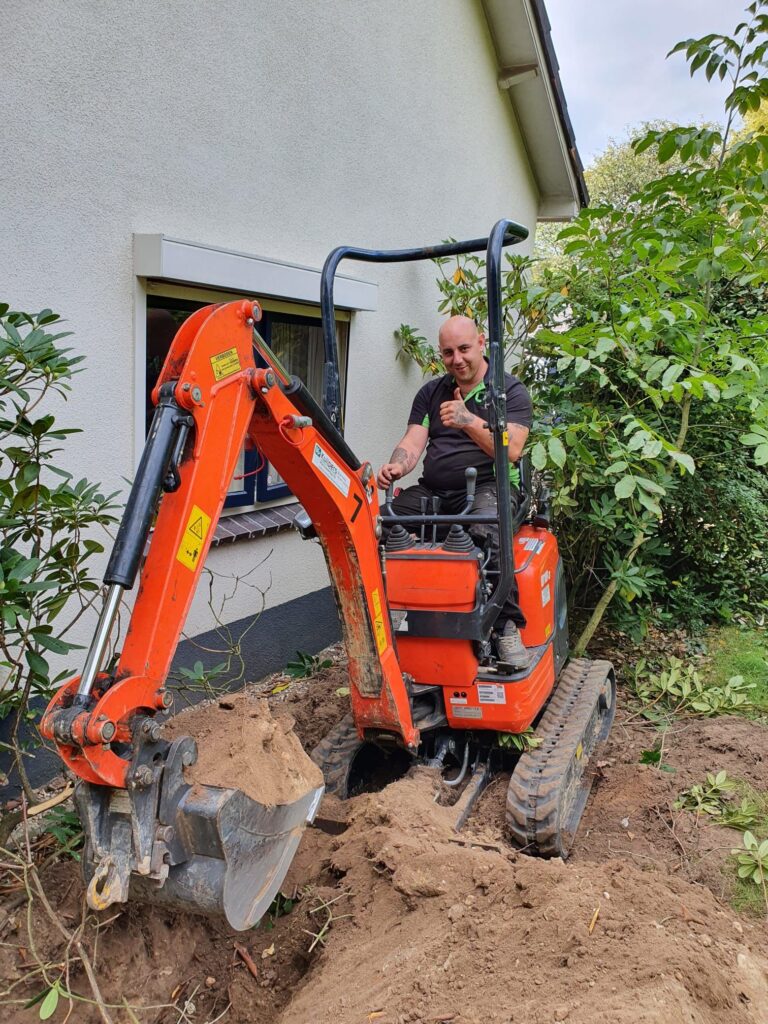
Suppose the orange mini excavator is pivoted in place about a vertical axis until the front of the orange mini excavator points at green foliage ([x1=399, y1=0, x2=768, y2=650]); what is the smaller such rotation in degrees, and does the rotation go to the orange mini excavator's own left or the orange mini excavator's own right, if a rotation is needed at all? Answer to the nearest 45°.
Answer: approximately 180°

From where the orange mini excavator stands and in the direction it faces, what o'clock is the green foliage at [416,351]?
The green foliage is roughly at 5 o'clock from the orange mini excavator.

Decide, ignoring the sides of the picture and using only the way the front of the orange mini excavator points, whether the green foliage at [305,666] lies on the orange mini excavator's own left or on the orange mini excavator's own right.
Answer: on the orange mini excavator's own right

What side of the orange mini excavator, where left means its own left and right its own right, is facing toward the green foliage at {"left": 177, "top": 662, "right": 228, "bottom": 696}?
right

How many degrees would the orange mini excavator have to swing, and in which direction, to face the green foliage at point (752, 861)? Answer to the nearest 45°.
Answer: approximately 135° to its left

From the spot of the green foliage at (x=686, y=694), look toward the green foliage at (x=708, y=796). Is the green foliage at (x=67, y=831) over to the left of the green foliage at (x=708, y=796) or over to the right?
right

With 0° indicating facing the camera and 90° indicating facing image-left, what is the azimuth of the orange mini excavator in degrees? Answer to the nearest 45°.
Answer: approximately 45°
